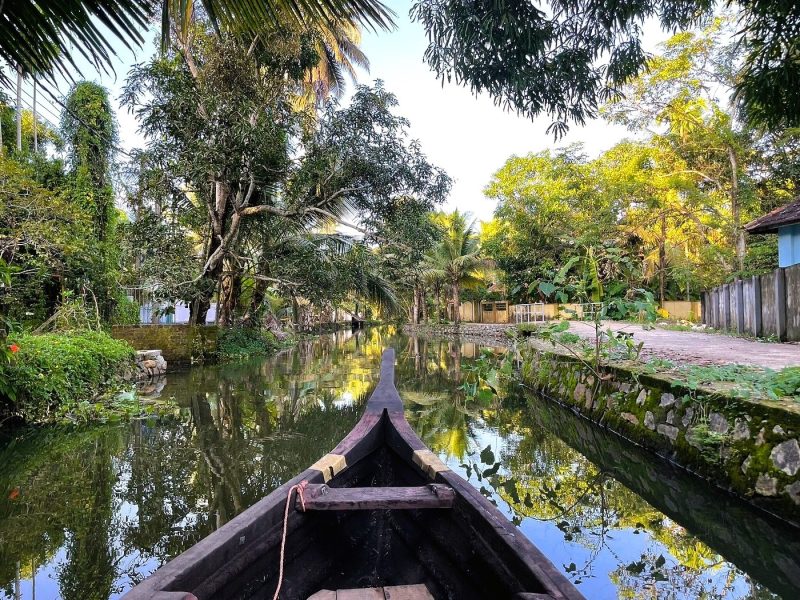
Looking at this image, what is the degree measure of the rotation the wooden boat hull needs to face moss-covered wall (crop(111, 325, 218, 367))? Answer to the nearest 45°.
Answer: approximately 45° to its left

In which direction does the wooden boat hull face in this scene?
away from the camera

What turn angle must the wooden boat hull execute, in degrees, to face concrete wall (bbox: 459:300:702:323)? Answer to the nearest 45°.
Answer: approximately 45° to its right

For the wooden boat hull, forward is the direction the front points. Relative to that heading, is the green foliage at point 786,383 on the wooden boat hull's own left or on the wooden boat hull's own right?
on the wooden boat hull's own right

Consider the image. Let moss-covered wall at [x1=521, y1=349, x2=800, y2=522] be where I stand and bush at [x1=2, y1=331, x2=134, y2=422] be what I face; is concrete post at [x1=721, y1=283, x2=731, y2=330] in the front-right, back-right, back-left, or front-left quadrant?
back-right

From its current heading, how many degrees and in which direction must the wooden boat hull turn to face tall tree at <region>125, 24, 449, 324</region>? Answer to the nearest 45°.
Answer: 0° — it already faces it

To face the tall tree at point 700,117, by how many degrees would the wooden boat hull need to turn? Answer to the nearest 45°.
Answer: approximately 45° to its right

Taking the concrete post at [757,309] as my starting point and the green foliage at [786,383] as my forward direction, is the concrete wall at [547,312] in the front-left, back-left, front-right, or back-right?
back-right

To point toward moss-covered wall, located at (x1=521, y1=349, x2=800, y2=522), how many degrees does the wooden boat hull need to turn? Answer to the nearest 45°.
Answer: approximately 45° to its right

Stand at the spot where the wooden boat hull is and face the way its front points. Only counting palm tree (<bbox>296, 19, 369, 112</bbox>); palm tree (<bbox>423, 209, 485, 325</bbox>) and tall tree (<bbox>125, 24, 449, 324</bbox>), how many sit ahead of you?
3

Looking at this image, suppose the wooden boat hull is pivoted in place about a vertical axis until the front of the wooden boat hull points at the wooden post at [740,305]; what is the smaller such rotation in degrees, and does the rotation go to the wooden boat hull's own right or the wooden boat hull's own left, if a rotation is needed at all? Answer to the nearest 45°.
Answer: approximately 45° to the wooden boat hull's own right

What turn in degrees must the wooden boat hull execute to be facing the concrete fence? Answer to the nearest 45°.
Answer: approximately 45° to its right
